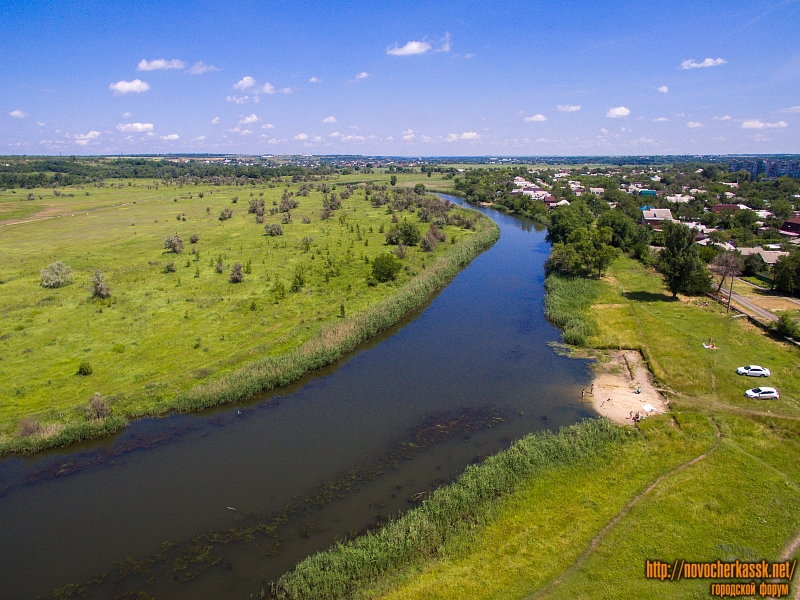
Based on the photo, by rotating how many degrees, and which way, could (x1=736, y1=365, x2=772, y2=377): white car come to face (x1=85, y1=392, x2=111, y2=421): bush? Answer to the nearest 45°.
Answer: approximately 45° to its left

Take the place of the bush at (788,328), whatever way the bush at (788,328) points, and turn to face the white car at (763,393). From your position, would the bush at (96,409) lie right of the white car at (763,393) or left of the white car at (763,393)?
right

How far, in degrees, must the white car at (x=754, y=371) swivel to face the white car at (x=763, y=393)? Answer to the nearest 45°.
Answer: approximately 90° to its left

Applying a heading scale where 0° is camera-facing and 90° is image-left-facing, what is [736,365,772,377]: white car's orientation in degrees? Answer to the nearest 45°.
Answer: approximately 90°

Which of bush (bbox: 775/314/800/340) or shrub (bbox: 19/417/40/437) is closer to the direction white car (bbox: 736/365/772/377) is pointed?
the shrub

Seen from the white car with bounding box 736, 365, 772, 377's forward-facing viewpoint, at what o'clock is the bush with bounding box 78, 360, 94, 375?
The bush is roughly at 11 o'clock from the white car.

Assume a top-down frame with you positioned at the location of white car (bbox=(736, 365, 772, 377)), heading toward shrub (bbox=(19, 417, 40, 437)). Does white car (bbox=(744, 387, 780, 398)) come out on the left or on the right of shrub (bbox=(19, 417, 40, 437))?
left

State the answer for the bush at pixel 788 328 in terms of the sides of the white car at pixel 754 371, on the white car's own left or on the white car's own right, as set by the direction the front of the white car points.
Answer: on the white car's own right

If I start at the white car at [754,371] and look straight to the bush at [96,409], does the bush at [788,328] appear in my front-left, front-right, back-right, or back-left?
back-right

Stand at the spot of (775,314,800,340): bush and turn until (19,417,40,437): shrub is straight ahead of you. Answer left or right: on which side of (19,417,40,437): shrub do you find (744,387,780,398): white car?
left

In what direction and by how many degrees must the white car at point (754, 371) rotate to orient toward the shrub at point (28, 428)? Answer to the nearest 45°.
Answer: approximately 45° to its left
